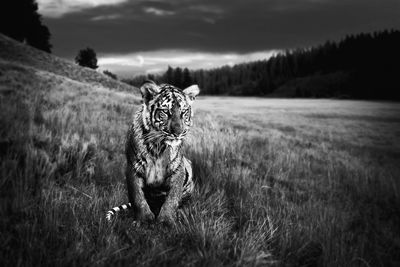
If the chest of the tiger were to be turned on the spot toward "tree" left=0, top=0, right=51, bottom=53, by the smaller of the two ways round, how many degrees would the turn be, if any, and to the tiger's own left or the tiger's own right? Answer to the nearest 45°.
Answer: approximately 180°

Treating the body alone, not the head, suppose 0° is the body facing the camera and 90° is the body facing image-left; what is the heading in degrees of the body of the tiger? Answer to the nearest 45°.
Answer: approximately 0°
